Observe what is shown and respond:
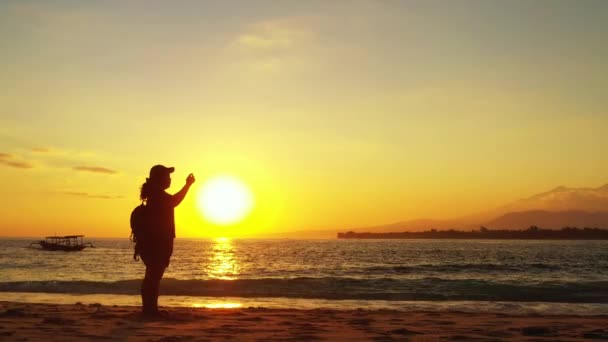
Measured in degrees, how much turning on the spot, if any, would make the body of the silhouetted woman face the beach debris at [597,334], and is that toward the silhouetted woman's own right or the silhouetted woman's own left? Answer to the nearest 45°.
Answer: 0° — they already face it

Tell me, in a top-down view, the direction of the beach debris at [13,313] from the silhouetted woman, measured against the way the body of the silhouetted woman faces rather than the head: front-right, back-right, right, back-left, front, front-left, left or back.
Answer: back-left

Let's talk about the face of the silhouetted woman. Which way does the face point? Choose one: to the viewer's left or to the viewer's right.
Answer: to the viewer's right

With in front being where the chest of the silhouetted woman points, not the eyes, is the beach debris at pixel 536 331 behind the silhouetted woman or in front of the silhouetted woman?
in front

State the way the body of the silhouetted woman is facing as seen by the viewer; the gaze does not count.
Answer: to the viewer's right

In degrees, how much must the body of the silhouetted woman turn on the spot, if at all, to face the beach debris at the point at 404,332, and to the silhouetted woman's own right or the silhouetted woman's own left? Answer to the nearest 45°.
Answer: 0° — they already face it
